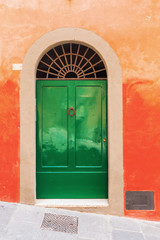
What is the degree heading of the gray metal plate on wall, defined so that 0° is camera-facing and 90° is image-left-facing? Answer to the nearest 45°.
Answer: approximately 0°

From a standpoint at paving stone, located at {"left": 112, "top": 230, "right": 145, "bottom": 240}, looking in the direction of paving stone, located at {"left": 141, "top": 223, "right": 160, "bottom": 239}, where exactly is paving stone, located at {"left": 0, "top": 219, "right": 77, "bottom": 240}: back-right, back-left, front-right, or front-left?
back-left

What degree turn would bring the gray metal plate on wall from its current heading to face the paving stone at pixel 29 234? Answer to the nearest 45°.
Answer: approximately 45° to its right

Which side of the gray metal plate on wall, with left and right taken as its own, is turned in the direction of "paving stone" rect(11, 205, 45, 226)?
right

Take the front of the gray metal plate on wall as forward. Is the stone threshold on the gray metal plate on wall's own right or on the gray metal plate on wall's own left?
on the gray metal plate on wall's own right

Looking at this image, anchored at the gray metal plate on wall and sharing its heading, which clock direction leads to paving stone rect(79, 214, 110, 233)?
The paving stone is roughly at 2 o'clock from the gray metal plate on wall.

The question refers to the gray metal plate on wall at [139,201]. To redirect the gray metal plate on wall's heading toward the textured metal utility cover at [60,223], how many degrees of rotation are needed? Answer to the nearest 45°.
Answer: approximately 45° to its right

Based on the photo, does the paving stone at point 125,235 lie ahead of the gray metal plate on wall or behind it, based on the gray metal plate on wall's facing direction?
ahead
